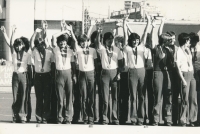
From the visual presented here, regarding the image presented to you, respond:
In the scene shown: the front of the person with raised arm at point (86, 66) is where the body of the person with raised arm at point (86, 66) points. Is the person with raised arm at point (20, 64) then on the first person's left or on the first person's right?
on the first person's right

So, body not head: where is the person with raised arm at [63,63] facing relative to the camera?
toward the camera

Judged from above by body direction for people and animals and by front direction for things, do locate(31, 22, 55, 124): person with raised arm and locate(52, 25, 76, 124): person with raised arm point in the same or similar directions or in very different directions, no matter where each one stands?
same or similar directions

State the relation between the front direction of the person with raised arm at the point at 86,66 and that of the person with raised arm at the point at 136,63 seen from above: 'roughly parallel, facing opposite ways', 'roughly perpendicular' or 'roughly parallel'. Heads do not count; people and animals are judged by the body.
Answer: roughly parallel

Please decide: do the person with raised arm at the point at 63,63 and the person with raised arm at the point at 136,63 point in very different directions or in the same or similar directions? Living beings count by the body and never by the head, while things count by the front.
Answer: same or similar directions

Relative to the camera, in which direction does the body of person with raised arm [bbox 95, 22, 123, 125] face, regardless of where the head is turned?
toward the camera

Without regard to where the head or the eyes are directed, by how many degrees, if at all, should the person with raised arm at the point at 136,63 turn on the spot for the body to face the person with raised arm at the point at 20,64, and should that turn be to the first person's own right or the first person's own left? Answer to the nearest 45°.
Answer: approximately 90° to the first person's own right

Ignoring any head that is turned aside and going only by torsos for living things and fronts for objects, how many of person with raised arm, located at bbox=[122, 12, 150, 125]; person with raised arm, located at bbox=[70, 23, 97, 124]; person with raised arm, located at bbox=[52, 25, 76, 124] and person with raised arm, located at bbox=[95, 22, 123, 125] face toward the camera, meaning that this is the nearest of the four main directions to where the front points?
4

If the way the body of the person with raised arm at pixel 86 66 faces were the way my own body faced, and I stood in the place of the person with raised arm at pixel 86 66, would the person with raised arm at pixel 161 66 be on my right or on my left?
on my left

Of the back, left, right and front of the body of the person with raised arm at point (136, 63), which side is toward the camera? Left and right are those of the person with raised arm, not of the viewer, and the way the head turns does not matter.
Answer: front

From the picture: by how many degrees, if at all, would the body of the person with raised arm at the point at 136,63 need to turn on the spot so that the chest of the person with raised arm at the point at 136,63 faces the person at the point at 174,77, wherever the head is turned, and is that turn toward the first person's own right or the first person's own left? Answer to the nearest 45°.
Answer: approximately 90° to the first person's own left

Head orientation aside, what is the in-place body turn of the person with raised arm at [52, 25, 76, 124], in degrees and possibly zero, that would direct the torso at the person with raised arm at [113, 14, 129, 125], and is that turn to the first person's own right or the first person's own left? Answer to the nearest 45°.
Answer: approximately 90° to the first person's own left

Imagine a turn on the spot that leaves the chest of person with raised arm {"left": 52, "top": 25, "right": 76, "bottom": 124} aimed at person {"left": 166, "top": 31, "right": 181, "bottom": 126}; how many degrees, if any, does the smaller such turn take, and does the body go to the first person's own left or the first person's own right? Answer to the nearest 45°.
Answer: approximately 90° to the first person's own left
